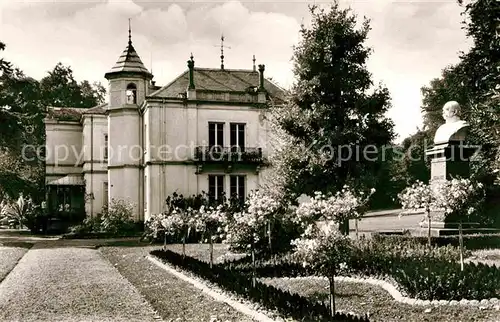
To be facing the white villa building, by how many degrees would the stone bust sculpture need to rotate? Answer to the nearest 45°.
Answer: approximately 90° to its right

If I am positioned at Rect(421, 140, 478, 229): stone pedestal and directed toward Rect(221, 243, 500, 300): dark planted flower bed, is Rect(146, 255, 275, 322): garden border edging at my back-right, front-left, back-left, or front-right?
front-right

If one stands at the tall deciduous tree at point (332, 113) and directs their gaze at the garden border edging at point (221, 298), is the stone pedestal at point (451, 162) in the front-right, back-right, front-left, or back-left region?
front-left

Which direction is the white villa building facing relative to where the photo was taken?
toward the camera

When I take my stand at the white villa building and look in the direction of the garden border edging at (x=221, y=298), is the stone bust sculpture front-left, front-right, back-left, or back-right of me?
front-left

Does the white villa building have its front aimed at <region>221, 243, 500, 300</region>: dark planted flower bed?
yes

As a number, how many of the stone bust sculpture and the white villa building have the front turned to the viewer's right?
0

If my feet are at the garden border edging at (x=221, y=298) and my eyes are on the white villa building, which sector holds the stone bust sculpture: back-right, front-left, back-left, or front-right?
front-right

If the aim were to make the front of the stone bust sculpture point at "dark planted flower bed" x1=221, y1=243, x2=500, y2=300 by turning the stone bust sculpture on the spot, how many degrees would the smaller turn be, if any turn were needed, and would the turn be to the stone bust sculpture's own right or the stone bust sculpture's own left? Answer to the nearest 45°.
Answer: approximately 45° to the stone bust sculpture's own left

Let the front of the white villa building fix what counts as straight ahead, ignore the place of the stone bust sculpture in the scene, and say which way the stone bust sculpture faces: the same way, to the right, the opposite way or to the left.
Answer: to the right

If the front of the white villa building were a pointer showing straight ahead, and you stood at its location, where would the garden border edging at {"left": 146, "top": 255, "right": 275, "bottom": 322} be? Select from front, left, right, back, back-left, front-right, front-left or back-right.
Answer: front

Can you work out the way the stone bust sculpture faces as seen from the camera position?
facing the viewer and to the left of the viewer
